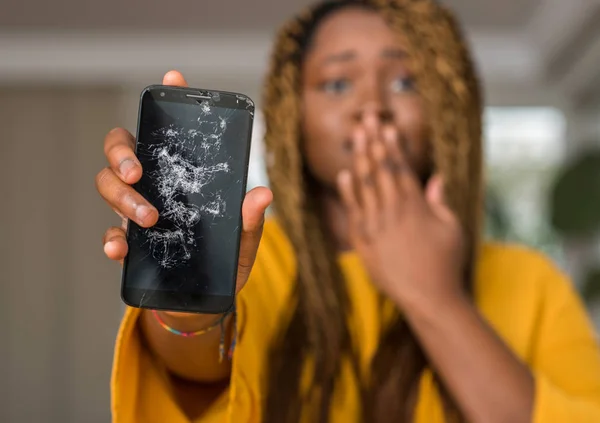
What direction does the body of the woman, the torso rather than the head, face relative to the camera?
toward the camera

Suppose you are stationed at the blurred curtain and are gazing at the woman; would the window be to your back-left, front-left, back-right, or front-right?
front-left

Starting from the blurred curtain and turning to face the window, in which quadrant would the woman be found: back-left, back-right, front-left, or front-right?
front-right

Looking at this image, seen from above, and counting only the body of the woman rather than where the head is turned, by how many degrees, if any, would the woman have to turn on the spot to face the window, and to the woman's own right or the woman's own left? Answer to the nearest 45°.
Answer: approximately 180°

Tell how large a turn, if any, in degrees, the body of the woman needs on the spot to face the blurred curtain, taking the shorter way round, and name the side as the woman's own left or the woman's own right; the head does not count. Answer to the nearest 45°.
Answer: approximately 135° to the woman's own right

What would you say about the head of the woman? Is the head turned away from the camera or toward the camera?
toward the camera

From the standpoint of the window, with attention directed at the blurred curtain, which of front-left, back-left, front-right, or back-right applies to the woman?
front-left
